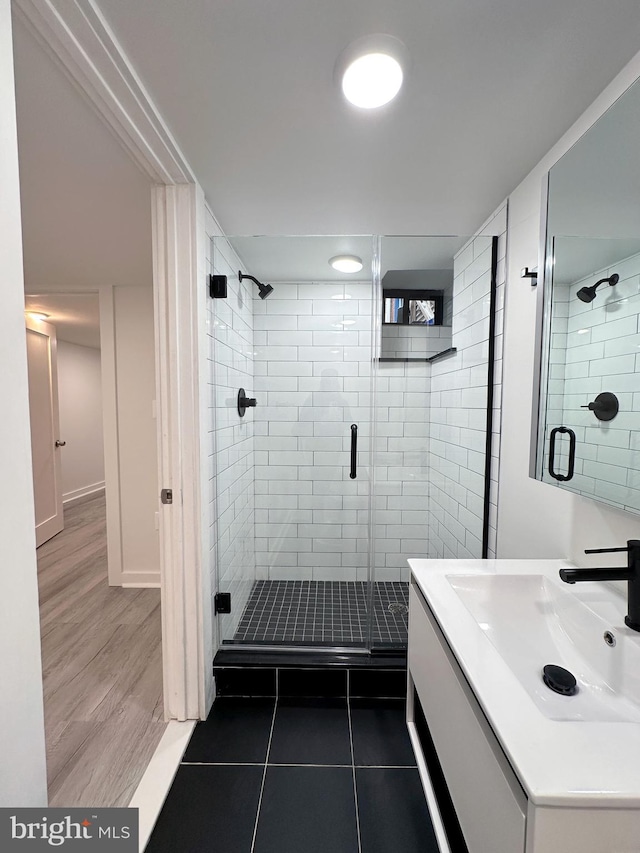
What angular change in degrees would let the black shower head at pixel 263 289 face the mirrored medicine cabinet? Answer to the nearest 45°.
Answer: approximately 45° to its right

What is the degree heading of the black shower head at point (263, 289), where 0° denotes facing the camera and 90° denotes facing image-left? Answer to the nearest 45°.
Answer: approximately 270°

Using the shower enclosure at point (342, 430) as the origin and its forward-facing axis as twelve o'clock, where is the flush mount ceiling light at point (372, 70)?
The flush mount ceiling light is roughly at 12 o'clock from the shower enclosure.

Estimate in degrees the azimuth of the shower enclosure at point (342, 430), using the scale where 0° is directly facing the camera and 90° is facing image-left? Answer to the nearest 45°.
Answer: approximately 0°

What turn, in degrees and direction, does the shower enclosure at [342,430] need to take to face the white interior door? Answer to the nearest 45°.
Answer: approximately 90° to its right

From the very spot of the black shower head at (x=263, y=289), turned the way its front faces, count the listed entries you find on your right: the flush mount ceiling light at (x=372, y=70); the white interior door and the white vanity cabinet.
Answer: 2

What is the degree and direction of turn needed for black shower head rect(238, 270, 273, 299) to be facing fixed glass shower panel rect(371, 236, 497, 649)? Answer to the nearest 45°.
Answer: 0° — it already faces it

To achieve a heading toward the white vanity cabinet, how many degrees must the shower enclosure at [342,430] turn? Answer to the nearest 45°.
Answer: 0° — it already faces it
